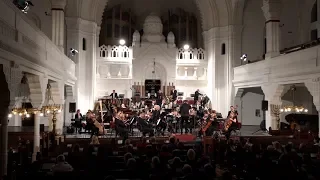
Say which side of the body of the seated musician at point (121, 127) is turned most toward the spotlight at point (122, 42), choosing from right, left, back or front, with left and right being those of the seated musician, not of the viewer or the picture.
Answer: left

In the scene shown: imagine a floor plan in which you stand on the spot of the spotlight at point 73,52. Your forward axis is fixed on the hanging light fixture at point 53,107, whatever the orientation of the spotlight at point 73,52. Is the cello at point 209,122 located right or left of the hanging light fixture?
left

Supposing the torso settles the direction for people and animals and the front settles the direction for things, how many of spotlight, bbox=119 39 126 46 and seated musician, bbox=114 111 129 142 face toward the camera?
1

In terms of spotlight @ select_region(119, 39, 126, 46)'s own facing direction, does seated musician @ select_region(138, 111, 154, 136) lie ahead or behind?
ahead

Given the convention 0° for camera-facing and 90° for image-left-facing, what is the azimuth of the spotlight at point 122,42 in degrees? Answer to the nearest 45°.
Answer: approximately 0°

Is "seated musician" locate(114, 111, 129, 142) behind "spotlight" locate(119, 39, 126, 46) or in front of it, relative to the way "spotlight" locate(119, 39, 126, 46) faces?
in front

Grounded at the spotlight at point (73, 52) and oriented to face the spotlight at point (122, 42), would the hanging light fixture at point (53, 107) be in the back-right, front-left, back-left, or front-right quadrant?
back-right

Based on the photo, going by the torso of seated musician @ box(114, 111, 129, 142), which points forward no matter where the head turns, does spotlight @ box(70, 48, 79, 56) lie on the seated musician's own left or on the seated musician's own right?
on the seated musician's own left

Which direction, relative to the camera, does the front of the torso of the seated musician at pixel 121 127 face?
to the viewer's right
